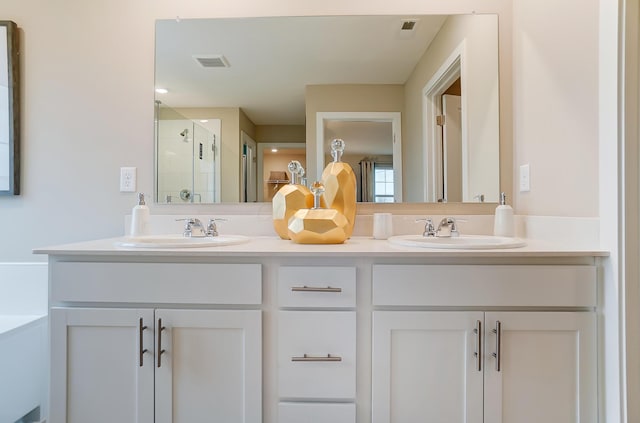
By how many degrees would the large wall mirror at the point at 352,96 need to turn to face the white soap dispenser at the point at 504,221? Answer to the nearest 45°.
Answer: approximately 90° to its left

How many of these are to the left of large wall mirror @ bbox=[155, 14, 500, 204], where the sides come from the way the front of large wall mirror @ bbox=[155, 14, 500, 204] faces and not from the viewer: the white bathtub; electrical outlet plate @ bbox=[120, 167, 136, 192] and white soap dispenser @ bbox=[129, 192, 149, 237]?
0

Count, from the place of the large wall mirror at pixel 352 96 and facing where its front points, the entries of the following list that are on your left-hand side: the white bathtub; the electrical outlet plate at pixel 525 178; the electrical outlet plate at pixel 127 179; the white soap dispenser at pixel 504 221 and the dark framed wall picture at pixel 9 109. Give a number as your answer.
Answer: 2

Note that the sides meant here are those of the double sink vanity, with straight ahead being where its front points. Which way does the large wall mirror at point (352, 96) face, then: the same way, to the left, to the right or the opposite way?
the same way

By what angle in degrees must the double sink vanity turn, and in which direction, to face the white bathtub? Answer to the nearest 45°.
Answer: approximately 90° to its right

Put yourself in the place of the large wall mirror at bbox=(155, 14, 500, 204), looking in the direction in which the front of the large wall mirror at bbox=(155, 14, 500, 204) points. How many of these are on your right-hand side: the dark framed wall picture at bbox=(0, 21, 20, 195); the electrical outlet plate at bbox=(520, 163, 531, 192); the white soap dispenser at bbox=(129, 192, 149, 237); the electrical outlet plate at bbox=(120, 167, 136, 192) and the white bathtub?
4

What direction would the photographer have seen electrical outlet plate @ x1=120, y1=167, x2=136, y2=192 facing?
facing the viewer

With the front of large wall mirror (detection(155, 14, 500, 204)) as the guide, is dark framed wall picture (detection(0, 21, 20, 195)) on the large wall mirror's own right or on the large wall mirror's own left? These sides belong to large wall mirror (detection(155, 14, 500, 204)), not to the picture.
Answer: on the large wall mirror's own right

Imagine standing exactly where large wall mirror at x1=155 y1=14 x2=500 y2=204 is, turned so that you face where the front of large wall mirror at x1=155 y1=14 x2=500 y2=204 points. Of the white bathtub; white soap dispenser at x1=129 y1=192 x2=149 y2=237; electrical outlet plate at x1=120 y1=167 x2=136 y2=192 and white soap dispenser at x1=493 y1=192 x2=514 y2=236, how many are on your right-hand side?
3

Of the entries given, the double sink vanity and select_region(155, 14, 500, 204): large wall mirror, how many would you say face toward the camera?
2

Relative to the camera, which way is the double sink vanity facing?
toward the camera

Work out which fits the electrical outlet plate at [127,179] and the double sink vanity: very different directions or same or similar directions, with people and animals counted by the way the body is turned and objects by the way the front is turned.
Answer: same or similar directions

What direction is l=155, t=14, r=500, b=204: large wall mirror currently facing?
toward the camera

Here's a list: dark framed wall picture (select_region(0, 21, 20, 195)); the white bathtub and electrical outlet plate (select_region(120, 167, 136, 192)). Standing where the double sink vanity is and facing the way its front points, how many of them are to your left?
0
